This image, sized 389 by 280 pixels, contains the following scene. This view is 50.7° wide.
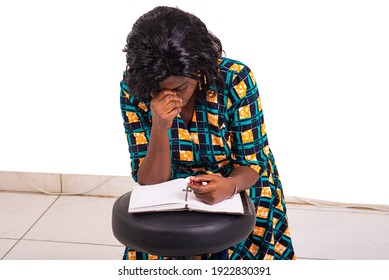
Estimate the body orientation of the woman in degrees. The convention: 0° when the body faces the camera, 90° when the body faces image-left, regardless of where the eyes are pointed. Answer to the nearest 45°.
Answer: approximately 45°
